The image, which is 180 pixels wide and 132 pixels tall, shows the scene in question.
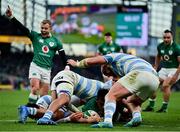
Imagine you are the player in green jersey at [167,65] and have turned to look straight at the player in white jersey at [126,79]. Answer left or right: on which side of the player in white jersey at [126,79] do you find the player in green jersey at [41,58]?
right

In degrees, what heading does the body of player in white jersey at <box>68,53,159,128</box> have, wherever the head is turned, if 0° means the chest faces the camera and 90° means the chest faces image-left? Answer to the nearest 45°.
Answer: approximately 90°

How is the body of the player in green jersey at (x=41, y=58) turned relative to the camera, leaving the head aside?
toward the camera

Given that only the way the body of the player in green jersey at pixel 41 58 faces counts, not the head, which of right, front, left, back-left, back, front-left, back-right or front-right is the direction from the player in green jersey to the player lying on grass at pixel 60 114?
front

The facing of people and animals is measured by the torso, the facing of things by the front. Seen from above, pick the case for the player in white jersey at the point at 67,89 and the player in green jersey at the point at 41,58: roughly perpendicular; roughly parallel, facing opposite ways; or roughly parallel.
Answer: roughly perpendicular

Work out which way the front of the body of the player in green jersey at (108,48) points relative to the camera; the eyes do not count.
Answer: toward the camera

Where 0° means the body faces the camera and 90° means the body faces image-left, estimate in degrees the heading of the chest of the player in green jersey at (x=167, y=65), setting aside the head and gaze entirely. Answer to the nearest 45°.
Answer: approximately 45°

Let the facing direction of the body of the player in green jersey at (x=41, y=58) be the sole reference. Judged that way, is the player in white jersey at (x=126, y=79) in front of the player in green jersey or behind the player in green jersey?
in front

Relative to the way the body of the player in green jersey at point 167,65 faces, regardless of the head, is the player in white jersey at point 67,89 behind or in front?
in front

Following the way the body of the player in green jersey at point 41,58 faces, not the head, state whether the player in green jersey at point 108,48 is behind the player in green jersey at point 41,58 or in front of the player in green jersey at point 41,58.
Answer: behind

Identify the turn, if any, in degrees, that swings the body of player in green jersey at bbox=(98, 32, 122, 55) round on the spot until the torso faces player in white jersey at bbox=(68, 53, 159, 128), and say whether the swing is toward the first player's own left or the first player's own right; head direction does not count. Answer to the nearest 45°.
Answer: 0° — they already face them
